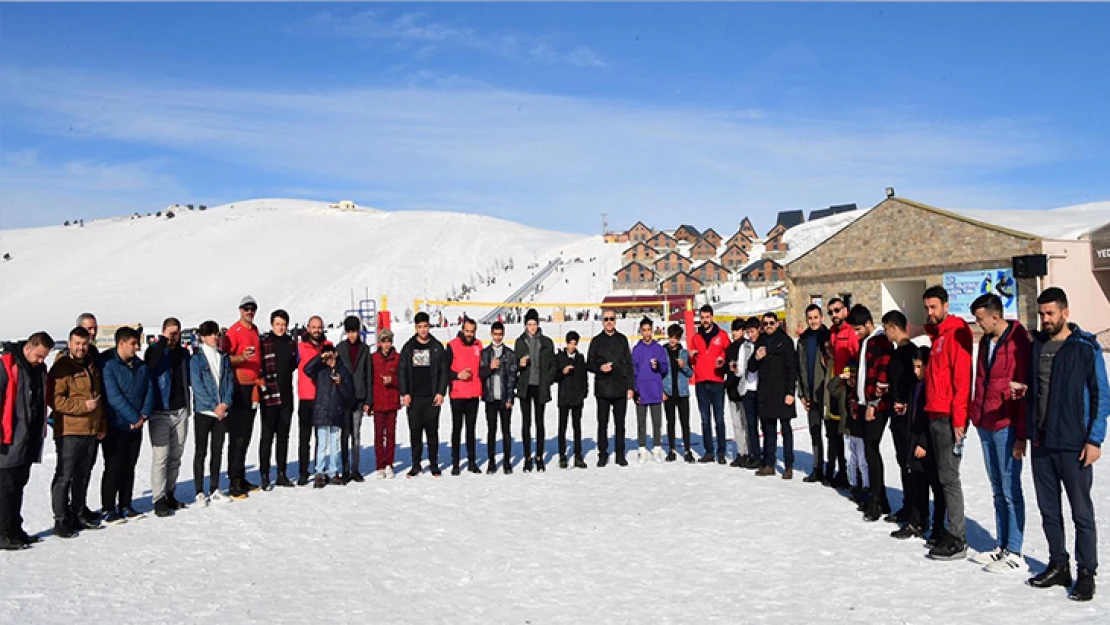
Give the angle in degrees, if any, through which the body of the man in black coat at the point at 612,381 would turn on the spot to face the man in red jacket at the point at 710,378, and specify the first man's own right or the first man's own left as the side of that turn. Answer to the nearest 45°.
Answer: approximately 90° to the first man's own left

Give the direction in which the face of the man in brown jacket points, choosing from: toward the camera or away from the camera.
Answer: toward the camera

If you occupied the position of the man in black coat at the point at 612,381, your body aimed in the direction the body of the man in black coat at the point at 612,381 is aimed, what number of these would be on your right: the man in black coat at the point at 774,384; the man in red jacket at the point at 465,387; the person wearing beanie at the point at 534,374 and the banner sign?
2

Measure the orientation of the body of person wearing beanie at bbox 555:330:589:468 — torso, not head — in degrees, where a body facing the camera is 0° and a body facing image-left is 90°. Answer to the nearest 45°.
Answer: approximately 0°

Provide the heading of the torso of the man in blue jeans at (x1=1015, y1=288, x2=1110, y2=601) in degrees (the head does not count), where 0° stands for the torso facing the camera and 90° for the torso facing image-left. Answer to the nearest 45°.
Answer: approximately 45°

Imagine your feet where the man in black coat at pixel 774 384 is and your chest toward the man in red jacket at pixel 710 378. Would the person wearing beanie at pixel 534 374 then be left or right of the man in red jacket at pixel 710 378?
left

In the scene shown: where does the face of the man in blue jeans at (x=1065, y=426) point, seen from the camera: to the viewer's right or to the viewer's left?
to the viewer's left

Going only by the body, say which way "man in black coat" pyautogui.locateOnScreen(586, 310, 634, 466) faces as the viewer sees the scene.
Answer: toward the camera

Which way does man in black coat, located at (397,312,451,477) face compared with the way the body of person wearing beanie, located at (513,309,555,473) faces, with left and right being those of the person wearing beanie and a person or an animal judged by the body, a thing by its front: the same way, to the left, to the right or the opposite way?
the same way

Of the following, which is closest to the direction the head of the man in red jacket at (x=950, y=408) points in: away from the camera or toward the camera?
toward the camera

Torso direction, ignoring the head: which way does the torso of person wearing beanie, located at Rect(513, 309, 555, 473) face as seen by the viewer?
toward the camera

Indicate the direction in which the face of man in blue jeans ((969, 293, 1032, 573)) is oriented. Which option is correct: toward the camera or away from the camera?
toward the camera

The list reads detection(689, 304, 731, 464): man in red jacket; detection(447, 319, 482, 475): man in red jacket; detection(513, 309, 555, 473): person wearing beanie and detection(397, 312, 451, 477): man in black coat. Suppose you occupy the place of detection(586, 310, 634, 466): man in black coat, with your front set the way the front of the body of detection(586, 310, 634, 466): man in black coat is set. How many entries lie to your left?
1

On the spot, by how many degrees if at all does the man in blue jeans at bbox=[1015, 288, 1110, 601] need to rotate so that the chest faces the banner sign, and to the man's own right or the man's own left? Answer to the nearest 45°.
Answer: approximately 135° to the man's own right

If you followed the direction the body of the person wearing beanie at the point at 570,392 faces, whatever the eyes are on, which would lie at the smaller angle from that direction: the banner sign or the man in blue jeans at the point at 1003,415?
the man in blue jeans

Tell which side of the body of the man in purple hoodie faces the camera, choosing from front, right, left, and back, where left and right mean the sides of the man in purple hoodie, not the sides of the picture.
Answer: front

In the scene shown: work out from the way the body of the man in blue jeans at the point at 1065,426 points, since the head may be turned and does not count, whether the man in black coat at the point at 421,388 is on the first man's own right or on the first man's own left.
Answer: on the first man's own right

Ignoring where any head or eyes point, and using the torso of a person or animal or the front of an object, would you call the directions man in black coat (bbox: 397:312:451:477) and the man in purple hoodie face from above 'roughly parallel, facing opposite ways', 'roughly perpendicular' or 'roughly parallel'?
roughly parallel

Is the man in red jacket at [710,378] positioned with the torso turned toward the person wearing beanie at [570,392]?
no
